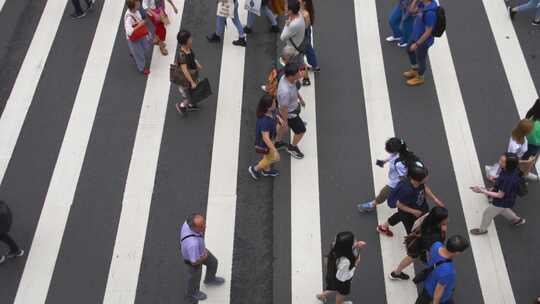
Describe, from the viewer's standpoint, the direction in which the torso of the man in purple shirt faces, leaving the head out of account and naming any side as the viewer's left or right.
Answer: facing to the right of the viewer

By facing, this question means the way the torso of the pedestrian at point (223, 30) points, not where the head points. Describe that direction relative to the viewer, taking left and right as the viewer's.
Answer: facing to the left of the viewer

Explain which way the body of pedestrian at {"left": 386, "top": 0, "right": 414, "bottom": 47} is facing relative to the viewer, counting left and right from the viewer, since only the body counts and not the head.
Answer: facing to the left of the viewer

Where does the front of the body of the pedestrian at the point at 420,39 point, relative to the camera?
to the viewer's left

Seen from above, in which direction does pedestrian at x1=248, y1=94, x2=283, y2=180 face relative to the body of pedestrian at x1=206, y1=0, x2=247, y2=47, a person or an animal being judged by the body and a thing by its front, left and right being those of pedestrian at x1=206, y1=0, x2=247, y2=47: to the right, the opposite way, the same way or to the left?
the opposite way

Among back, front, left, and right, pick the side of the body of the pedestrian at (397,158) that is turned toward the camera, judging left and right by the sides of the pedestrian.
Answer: left
